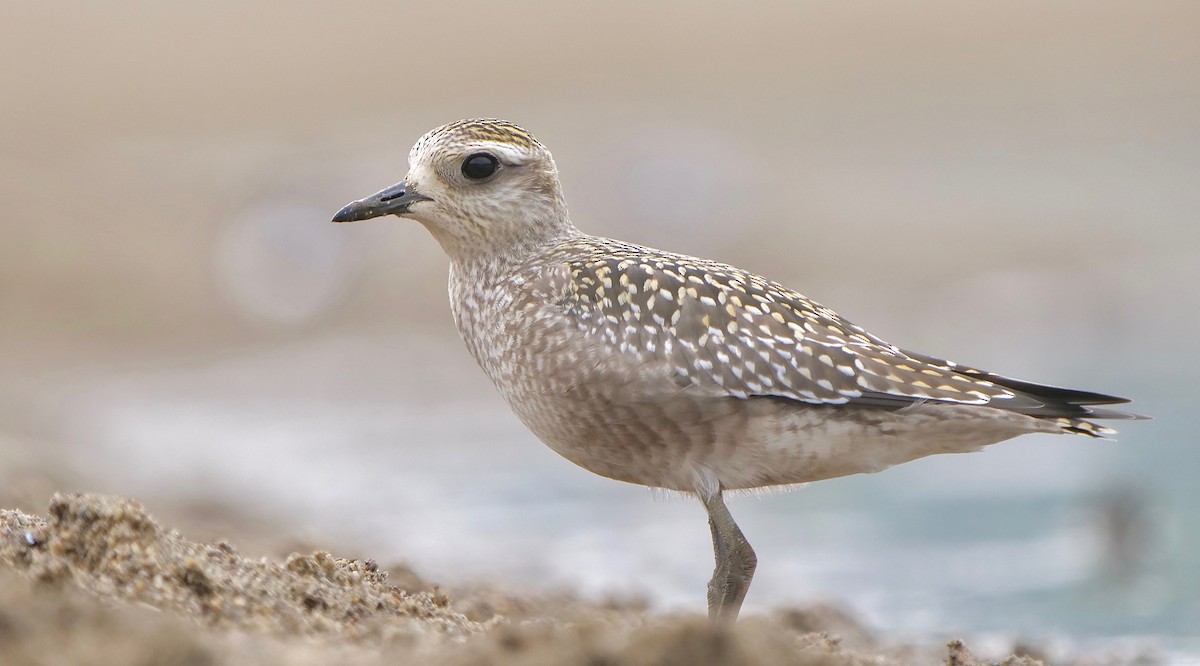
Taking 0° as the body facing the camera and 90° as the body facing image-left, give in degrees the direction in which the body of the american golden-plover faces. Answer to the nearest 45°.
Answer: approximately 90°
